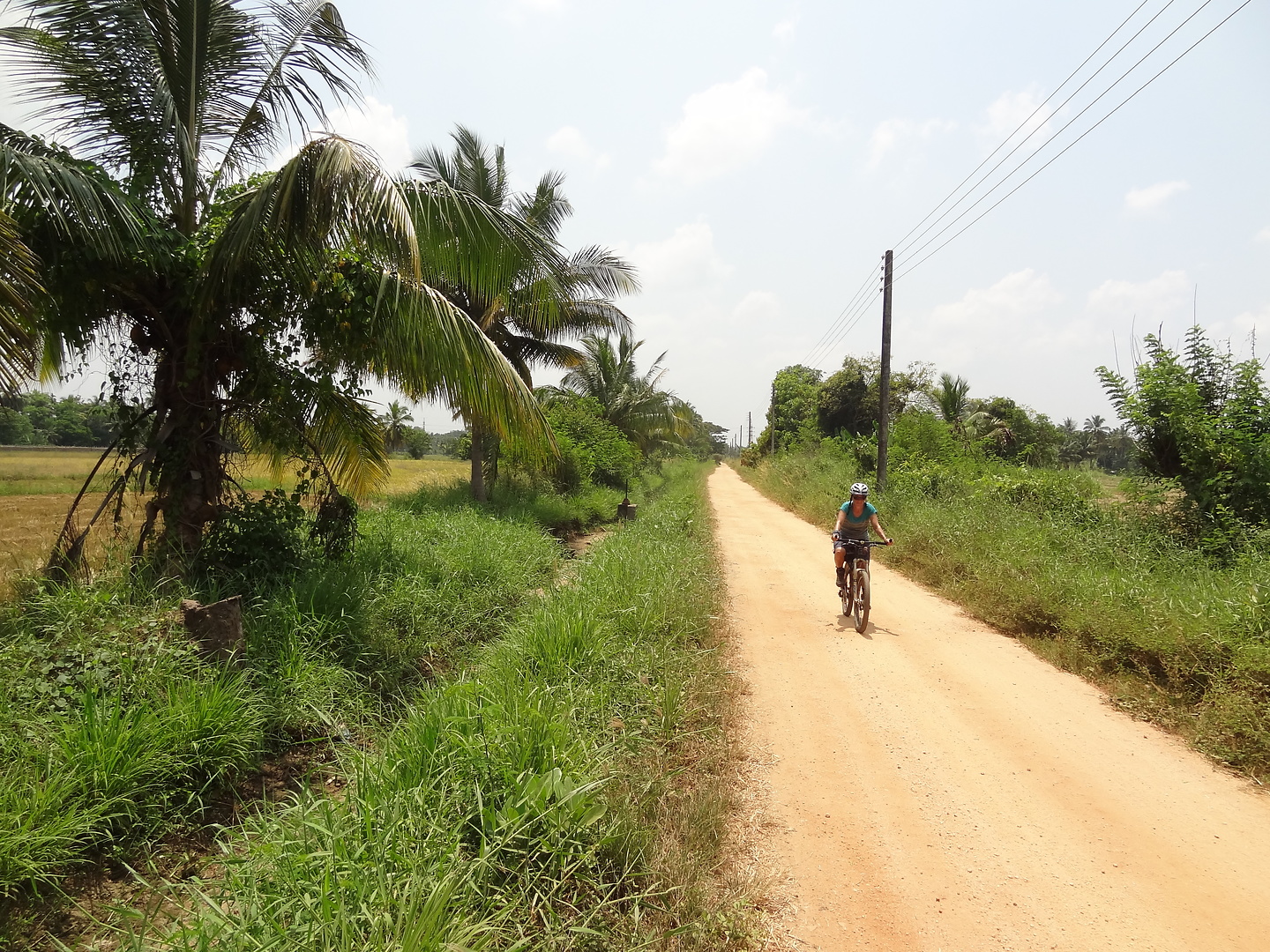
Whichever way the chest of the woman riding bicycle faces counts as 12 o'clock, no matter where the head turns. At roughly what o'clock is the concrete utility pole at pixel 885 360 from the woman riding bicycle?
The concrete utility pole is roughly at 6 o'clock from the woman riding bicycle.

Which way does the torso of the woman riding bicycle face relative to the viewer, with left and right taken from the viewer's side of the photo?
facing the viewer

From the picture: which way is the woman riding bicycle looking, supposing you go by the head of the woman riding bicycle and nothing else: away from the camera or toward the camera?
toward the camera

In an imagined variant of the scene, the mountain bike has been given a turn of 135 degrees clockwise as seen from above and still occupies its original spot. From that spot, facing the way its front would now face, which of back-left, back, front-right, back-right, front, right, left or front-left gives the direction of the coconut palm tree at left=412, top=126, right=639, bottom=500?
front

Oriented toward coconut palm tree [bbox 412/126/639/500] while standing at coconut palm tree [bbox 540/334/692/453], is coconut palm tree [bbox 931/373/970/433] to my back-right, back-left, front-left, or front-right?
back-left

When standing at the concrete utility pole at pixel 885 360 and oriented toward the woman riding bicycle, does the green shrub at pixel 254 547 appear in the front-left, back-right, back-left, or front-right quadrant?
front-right

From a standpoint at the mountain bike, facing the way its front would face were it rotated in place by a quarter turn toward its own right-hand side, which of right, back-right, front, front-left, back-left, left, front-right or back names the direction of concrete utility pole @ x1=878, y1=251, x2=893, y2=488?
right

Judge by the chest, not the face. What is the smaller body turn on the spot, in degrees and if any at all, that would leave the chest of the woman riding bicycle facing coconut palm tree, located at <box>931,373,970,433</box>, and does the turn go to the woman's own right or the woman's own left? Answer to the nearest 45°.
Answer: approximately 180°

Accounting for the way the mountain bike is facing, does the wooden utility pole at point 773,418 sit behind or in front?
behind
